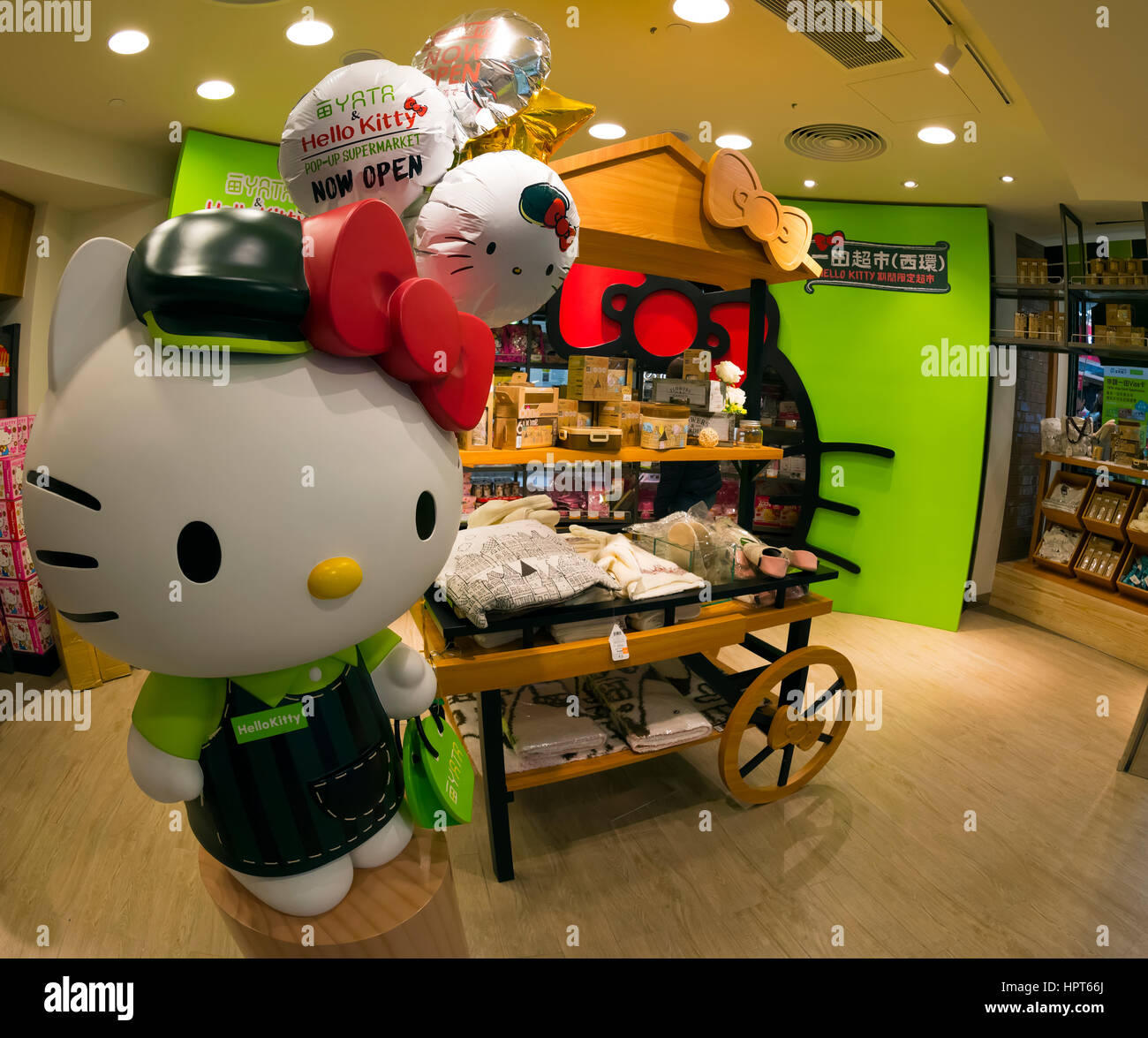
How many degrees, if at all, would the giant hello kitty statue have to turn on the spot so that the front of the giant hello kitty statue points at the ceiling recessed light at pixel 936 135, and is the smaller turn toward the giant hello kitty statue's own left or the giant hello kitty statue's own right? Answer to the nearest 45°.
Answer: approximately 90° to the giant hello kitty statue's own left

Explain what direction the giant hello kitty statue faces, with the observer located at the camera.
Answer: facing the viewer and to the right of the viewer

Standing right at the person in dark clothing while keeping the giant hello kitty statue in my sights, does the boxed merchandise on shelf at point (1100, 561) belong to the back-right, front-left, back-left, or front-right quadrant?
back-left

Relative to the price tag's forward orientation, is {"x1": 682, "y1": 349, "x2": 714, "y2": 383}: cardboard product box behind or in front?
behind

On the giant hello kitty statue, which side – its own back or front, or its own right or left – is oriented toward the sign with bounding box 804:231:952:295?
left

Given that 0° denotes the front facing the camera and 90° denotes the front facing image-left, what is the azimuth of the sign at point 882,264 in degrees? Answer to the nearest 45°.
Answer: approximately 0°

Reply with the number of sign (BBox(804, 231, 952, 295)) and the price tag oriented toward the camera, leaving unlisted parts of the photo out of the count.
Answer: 2

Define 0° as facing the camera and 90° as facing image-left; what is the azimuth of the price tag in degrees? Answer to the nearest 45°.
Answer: approximately 0°

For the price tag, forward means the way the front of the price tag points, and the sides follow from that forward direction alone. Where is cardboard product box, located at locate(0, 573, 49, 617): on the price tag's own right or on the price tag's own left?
on the price tag's own right
